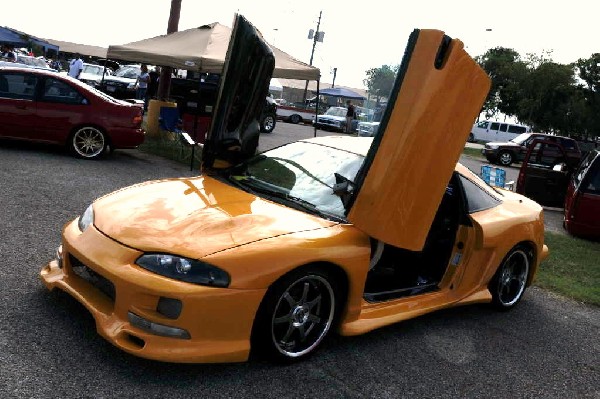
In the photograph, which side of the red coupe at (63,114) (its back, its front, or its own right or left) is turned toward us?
left

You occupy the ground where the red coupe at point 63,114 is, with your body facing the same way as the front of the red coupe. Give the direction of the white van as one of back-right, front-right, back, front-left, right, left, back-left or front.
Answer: back-right

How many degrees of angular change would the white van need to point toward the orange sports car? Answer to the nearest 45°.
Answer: approximately 90° to its left

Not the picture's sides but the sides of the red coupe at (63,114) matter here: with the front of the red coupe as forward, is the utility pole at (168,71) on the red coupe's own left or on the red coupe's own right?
on the red coupe's own right

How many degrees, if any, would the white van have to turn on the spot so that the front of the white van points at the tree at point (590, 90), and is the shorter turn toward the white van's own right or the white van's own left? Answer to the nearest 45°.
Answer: approximately 135° to the white van's own right

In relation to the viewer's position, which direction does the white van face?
facing to the left of the viewer

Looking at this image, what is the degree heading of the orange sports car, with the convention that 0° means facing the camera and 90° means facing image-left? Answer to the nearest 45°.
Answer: approximately 45°

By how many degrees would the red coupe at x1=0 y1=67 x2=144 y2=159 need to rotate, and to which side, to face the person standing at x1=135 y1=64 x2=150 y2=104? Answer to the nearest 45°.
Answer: approximately 90° to its right

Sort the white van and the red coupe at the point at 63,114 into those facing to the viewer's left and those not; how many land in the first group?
2
